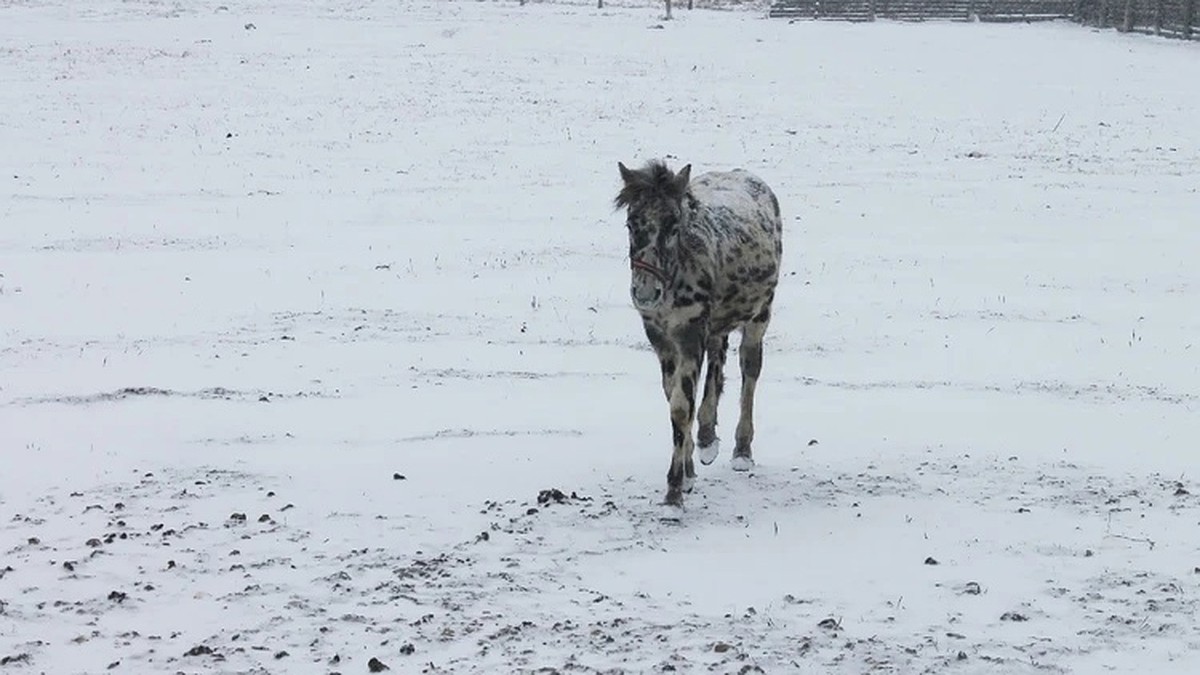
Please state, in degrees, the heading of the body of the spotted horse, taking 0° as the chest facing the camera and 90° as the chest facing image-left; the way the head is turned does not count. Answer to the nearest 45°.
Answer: approximately 45°
